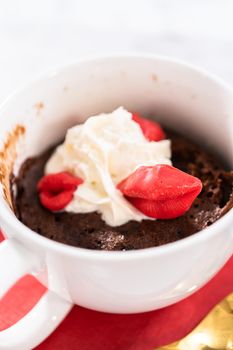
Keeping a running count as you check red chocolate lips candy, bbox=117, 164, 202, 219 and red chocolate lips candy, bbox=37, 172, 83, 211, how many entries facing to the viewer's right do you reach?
0

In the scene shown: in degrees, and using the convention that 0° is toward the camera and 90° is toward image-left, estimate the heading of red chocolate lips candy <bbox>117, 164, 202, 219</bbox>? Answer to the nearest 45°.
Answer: approximately 0°
